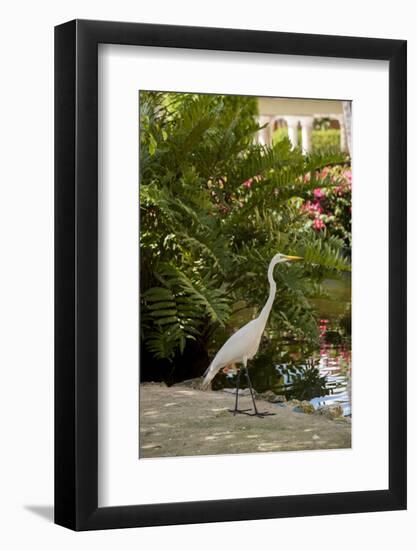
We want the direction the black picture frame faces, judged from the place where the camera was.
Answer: facing the viewer and to the right of the viewer
